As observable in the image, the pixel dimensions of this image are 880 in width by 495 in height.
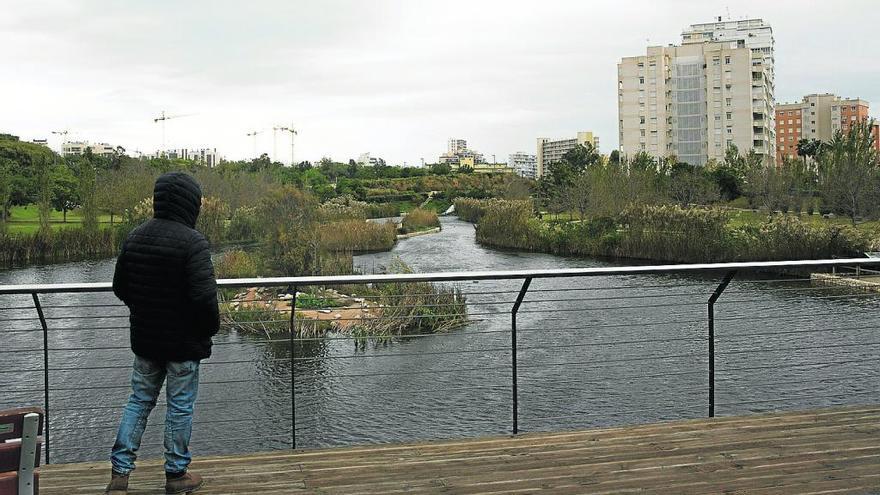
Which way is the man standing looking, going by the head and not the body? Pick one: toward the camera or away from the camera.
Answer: away from the camera

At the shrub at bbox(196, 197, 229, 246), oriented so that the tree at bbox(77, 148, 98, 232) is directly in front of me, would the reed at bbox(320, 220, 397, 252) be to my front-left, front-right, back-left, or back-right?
back-right

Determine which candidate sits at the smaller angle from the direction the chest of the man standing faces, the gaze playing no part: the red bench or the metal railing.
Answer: the metal railing

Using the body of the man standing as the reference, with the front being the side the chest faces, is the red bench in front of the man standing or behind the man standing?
behind

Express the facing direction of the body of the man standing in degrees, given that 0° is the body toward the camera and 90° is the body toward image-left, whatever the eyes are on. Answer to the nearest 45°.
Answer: approximately 225°

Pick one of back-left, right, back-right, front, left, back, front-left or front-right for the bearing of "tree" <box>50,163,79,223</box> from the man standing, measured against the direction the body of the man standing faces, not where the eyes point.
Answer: front-left

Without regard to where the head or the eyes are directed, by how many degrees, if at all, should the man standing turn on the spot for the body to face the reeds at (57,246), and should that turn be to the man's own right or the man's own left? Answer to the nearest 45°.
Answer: approximately 45° to the man's own left

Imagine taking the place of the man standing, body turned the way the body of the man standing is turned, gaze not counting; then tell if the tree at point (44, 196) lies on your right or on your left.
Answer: on your left

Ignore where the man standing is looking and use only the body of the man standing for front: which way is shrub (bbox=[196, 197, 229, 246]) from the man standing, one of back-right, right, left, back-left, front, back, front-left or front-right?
front-left

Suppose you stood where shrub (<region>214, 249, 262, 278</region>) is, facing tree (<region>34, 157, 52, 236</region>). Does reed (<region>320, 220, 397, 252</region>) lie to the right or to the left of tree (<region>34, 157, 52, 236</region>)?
right

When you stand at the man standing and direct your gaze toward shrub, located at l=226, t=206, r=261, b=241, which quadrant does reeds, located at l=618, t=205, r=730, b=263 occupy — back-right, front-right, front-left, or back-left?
front-right

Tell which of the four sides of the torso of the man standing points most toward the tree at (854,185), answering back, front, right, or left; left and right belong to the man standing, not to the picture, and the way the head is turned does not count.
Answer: front
